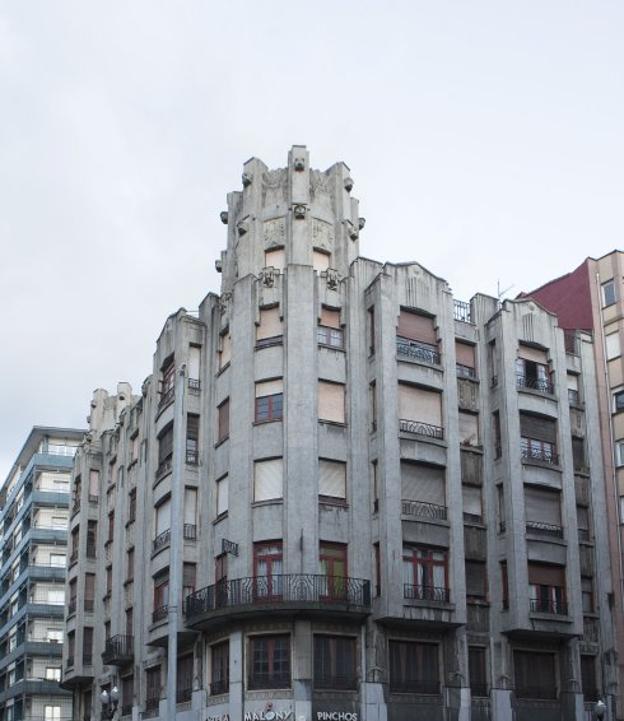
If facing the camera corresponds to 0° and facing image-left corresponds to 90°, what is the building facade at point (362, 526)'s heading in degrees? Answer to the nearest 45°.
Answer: approximately 0°
